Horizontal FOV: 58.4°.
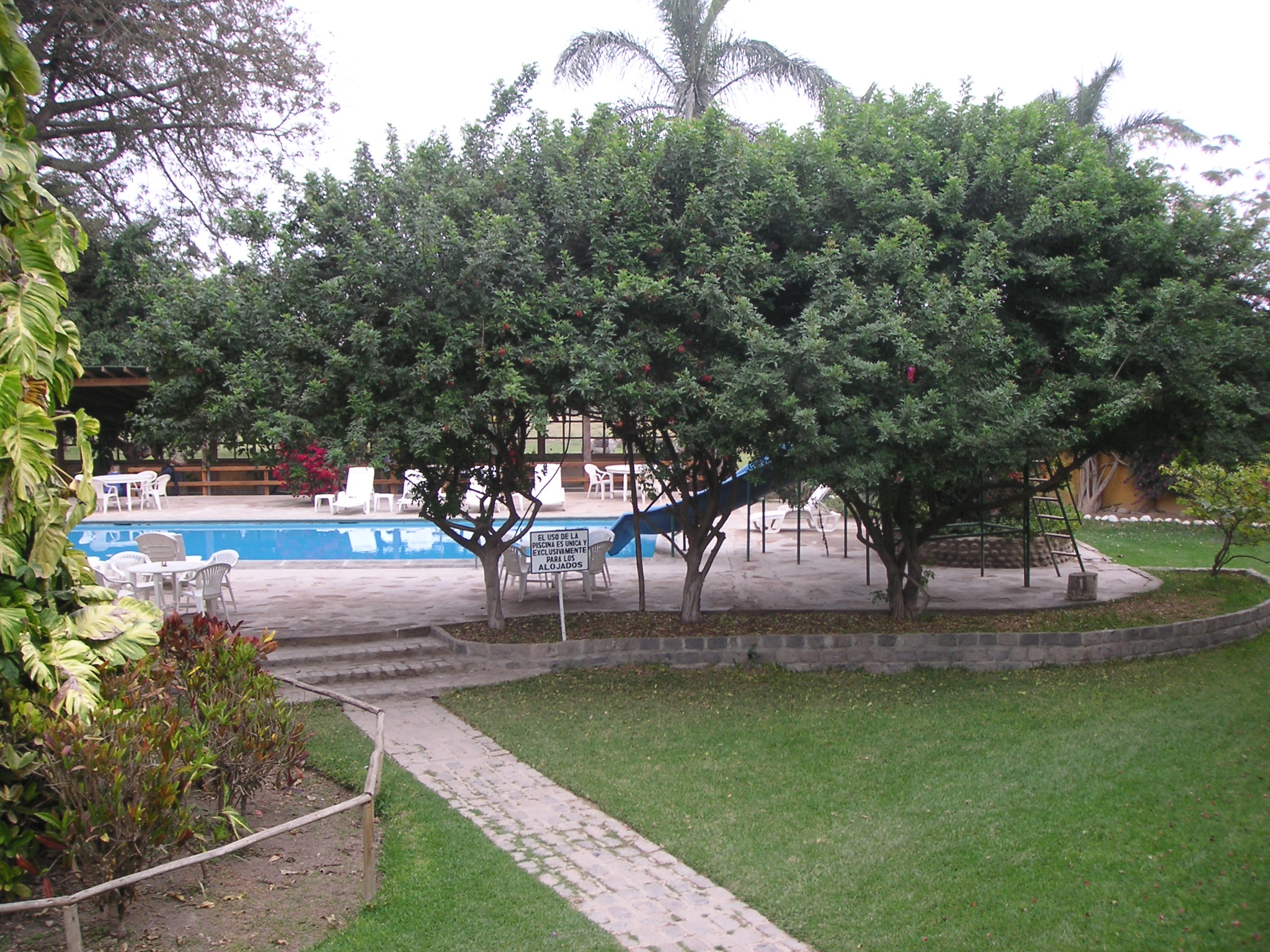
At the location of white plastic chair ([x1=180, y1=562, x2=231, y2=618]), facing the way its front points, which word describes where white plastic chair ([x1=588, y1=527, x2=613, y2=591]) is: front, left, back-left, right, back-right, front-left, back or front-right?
back-right

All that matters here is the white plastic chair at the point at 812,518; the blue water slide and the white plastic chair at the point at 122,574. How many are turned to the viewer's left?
2

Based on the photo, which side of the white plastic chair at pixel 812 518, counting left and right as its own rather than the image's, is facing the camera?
left

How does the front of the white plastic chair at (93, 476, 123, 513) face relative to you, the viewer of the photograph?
facing away from the viewer and to the right of the viewer

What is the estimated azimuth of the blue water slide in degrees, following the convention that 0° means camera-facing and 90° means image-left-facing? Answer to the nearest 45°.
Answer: approximately 90°

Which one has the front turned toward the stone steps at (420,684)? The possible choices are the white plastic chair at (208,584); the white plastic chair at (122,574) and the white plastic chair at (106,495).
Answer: the white plastic chair at (122,574)

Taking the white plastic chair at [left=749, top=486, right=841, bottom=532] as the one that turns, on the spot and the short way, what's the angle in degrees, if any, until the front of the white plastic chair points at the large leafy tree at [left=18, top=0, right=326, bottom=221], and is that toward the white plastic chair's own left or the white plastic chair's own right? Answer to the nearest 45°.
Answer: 0° — it already faces it

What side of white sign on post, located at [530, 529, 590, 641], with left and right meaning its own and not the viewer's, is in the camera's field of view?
front

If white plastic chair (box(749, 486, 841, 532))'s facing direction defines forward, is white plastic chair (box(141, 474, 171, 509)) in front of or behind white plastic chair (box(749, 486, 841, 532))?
in front

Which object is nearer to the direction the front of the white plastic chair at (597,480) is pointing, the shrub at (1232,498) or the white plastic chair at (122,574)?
the shrub

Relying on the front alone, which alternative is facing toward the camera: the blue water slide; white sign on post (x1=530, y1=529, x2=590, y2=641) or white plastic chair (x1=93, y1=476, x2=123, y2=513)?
the white sign on post

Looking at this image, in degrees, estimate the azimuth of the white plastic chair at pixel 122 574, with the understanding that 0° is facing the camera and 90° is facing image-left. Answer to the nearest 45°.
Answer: approximately 315°
